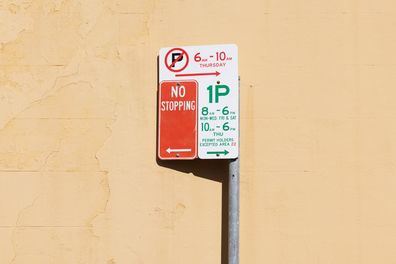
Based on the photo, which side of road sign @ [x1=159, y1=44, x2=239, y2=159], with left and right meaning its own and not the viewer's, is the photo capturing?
front
